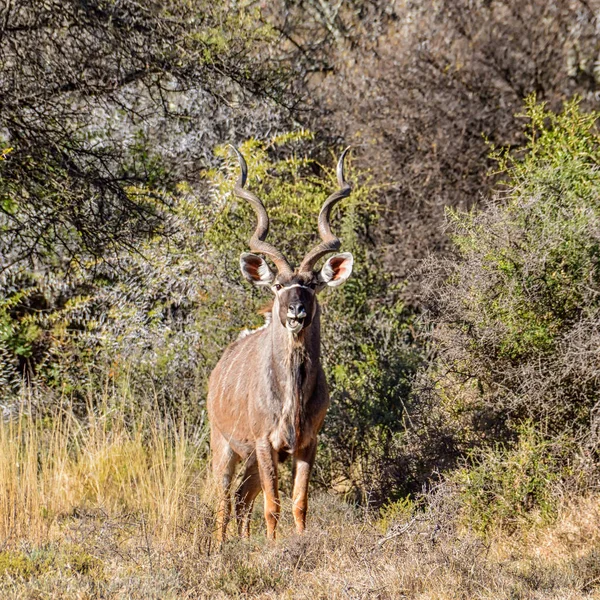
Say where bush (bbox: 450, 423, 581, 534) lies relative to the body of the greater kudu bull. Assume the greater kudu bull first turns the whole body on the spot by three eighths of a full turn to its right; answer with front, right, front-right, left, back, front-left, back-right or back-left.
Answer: back

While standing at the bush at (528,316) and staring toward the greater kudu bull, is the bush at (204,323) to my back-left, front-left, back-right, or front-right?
front-right

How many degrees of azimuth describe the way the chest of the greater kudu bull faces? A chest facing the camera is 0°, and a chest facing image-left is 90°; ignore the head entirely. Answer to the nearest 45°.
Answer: approximately 315°

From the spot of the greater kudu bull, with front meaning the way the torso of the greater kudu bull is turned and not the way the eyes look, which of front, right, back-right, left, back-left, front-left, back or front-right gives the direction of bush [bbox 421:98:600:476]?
front-left

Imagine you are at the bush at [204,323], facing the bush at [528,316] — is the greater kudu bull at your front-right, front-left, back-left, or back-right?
front-right
